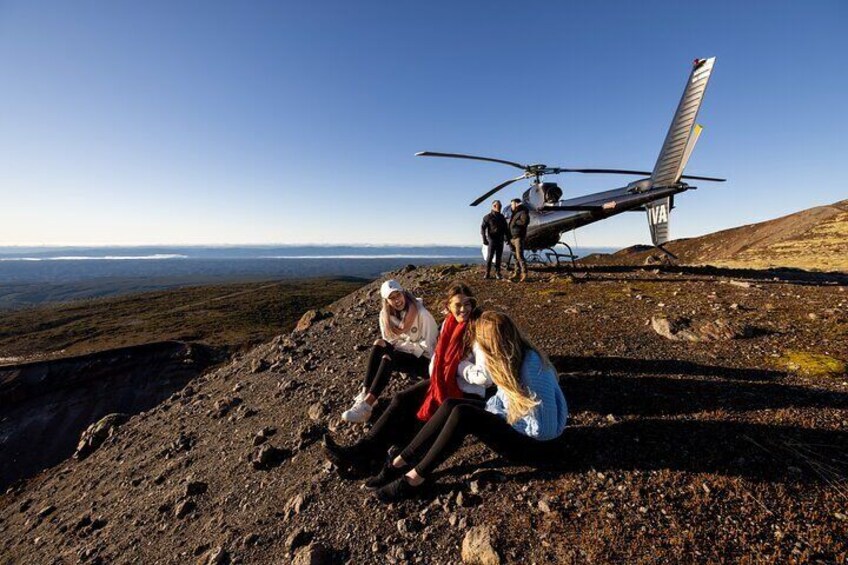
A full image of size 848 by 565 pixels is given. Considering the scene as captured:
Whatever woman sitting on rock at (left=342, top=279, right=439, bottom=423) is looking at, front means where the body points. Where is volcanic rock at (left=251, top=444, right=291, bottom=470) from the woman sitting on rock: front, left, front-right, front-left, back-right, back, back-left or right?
front-right

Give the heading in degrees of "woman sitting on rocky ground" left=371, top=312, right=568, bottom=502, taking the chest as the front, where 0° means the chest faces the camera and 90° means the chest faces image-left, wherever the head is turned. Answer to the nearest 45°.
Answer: approximately 90°

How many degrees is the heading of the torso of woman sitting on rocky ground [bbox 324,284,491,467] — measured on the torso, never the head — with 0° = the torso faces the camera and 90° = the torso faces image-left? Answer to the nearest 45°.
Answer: approximately 45°

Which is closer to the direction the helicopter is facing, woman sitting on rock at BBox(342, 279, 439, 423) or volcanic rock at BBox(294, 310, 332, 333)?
the volcanic rock

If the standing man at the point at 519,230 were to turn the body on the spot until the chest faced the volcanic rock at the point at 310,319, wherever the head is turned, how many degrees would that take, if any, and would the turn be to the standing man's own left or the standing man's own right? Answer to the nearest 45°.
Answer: approximately 45° to the standing man's own right

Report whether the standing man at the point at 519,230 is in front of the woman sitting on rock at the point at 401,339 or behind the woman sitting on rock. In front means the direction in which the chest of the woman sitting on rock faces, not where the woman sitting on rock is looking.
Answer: behind

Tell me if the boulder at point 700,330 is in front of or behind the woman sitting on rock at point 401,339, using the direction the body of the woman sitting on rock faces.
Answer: behind

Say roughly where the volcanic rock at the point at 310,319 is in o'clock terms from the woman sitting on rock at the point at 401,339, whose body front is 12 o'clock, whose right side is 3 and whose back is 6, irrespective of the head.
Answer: The volcanic rock is roughly at 4 o'clock from the woman sitting on rock.

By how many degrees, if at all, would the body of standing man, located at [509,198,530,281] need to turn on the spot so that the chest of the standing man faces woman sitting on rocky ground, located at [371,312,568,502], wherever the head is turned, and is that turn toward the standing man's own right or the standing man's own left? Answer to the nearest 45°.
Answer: approximately 45° to the standing man's own left

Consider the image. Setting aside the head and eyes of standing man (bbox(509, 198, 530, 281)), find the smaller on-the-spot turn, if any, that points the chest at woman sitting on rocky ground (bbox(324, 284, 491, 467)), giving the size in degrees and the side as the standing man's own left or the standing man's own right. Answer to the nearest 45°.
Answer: approximately 45° to the standing man's own left

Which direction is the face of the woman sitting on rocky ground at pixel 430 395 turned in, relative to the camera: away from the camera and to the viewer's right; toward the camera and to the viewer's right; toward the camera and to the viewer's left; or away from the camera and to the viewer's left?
toward the camera and to the viewer's right

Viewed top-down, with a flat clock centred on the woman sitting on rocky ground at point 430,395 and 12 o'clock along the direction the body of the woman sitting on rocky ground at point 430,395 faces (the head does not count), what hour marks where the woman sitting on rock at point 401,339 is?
the woman sitting on rock at point 401,339 is roughly at 4 o'clock from the woman sitting on rocky ground at point 430,395.

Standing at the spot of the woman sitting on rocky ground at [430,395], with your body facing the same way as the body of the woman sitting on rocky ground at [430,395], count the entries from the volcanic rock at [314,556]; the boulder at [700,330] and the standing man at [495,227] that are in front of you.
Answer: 1

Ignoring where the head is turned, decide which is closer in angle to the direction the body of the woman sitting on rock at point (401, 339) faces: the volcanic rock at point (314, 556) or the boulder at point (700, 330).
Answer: the volcanic rock

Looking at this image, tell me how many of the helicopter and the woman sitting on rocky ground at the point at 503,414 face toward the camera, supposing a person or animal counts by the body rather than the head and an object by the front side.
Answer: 0

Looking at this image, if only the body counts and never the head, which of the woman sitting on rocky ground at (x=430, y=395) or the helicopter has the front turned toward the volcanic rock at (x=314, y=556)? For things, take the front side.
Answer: the woman sitting on rocky ground
